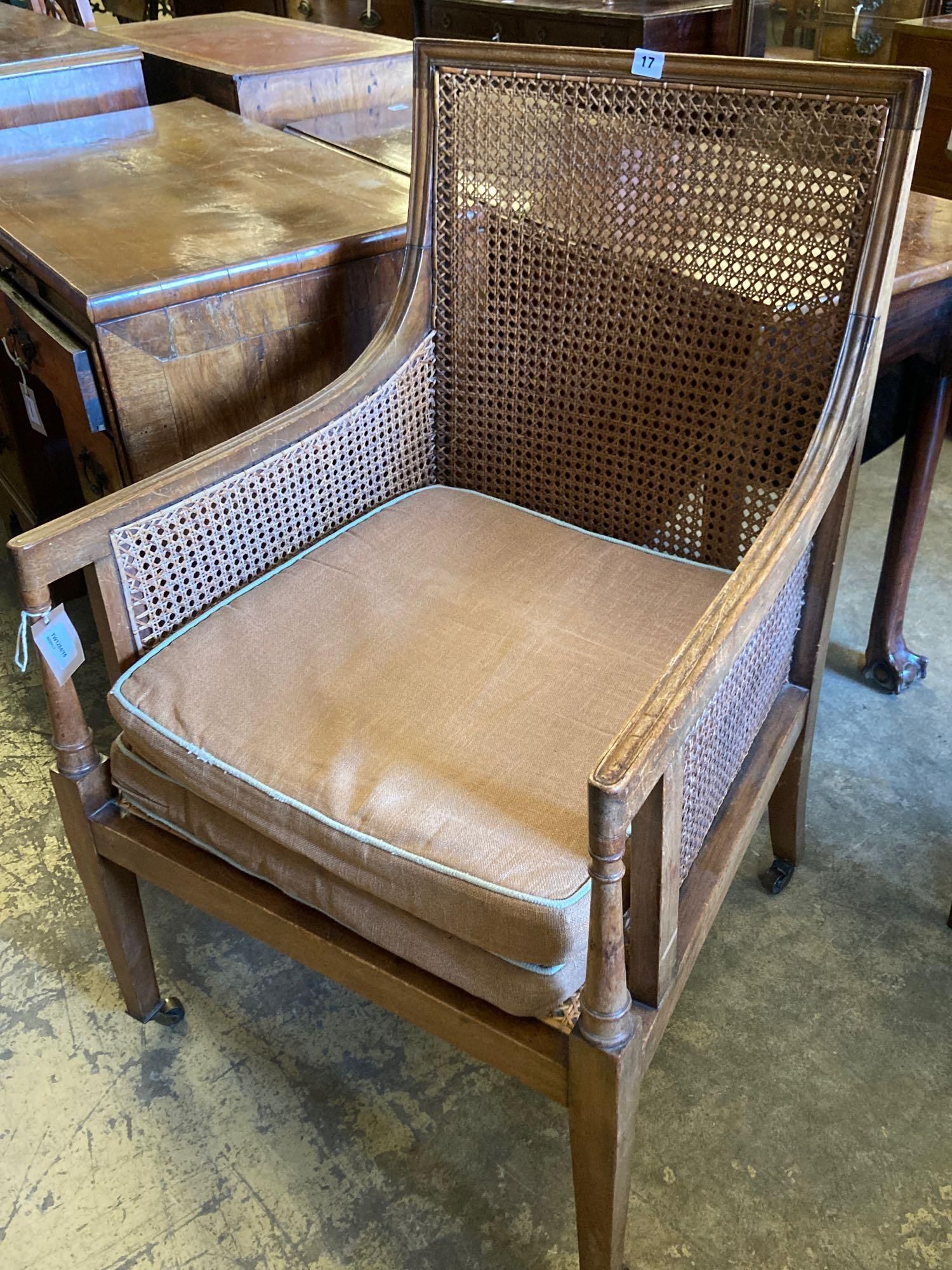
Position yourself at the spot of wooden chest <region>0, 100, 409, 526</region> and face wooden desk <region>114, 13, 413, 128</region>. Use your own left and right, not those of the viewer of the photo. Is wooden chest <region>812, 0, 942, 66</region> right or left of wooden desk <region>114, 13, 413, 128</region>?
right

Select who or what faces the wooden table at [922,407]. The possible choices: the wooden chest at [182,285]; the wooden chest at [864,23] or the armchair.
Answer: the wooden chest at [864,23]

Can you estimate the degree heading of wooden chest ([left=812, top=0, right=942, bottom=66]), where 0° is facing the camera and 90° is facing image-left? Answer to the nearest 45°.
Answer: approximately 0°

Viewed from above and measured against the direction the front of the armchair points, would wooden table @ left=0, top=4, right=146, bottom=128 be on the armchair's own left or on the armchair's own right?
on the armchair's own right

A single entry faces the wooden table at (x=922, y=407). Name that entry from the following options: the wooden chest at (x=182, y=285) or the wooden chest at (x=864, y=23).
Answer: the wooden chest at (x=864, y=23)

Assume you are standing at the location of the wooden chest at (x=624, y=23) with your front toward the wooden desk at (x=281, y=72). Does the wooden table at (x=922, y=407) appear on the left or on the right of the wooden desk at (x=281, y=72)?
left

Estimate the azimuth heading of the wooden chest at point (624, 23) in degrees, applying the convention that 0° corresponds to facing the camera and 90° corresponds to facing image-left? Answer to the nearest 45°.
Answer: approximately 45°

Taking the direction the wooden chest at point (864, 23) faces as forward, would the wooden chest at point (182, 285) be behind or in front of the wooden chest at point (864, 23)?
in front

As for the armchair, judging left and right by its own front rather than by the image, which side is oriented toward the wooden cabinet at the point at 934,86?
back

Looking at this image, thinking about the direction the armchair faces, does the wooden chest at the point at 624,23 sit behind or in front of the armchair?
behind

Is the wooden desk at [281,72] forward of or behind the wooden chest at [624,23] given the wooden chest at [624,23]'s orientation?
forward

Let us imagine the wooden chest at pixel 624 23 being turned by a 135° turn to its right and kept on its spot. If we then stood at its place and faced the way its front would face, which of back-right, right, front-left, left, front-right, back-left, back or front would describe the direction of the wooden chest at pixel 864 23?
right

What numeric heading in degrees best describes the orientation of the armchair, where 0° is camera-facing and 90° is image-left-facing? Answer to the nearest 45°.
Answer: approximately 45°

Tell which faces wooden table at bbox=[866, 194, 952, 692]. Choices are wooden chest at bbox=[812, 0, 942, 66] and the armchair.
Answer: the wooden chest
